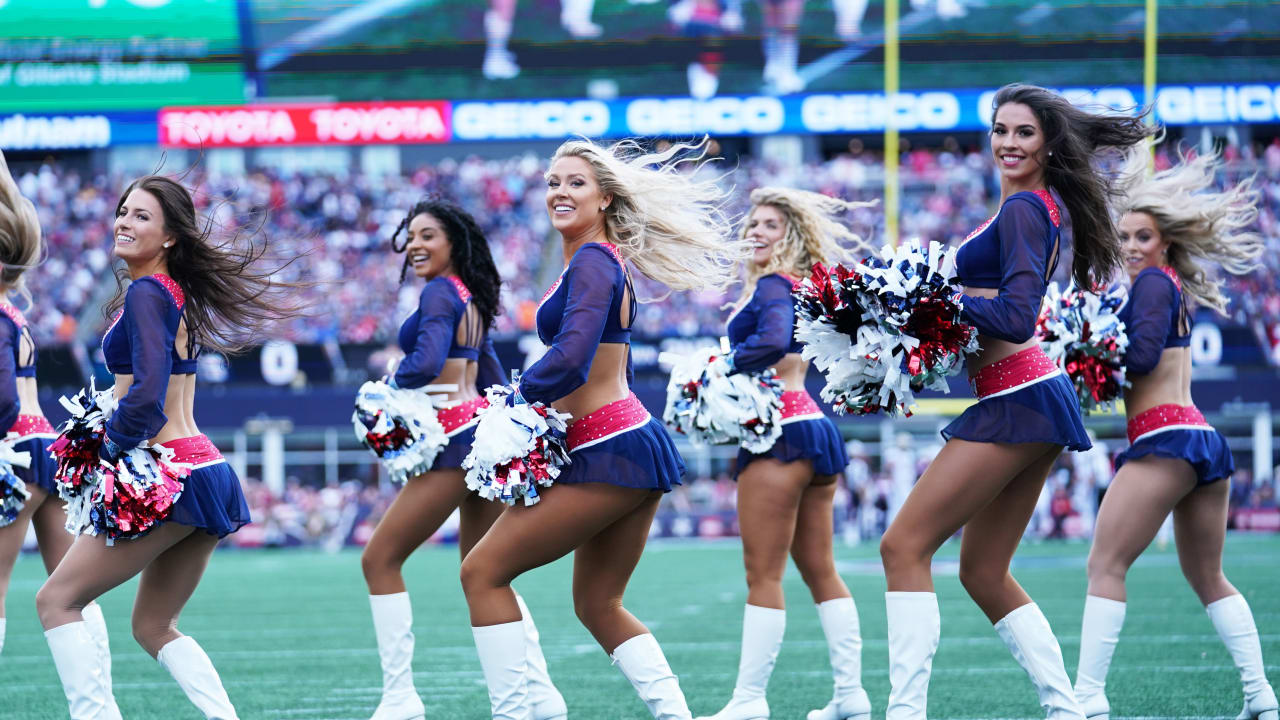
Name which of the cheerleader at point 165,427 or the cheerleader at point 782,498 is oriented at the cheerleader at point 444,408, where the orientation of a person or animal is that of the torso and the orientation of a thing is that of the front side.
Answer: the cheerleader at point 782,498

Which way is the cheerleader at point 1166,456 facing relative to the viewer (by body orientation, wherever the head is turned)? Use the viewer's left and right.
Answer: facing to the left of the viewer

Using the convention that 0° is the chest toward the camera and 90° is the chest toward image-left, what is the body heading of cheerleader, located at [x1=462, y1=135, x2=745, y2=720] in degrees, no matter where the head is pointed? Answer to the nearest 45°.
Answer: approximately 90°

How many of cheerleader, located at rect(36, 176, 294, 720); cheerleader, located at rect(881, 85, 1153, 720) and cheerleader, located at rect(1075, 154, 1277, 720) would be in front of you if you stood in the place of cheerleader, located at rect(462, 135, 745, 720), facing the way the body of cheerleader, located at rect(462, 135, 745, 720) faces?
1

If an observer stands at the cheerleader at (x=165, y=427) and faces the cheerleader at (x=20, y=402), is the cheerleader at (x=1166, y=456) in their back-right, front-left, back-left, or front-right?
back-right

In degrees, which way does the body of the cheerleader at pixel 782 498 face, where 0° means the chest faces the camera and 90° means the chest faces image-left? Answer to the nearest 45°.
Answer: approximately 90°

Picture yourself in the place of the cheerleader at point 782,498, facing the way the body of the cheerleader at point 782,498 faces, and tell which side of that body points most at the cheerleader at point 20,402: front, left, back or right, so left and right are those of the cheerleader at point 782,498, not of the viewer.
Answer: front

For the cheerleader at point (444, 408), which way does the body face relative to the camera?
to the viewer's left
